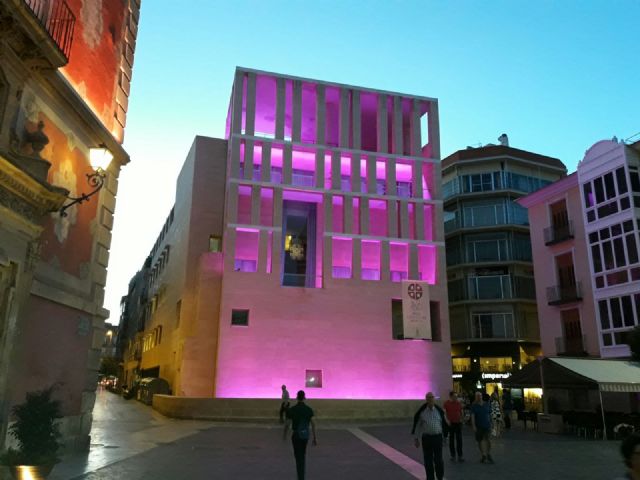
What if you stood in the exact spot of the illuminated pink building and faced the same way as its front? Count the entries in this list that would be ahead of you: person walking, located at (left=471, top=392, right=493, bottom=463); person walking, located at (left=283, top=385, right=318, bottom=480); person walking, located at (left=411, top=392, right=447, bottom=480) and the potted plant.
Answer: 4

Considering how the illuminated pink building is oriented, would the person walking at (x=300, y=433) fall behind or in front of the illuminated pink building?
in front

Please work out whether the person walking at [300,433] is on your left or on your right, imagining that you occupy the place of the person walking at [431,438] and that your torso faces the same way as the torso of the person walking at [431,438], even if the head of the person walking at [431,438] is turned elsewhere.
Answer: on your right

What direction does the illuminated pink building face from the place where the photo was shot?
facing the viewer

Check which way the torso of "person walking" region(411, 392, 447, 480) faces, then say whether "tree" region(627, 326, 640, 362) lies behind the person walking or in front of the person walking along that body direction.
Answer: behind

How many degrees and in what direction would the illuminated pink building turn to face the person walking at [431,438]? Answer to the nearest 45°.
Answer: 0° — it already faces them

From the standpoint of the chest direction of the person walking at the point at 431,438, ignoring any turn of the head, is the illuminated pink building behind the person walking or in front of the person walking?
behind

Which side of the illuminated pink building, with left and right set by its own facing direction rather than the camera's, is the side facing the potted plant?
front

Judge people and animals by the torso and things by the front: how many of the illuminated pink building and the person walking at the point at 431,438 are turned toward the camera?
2
